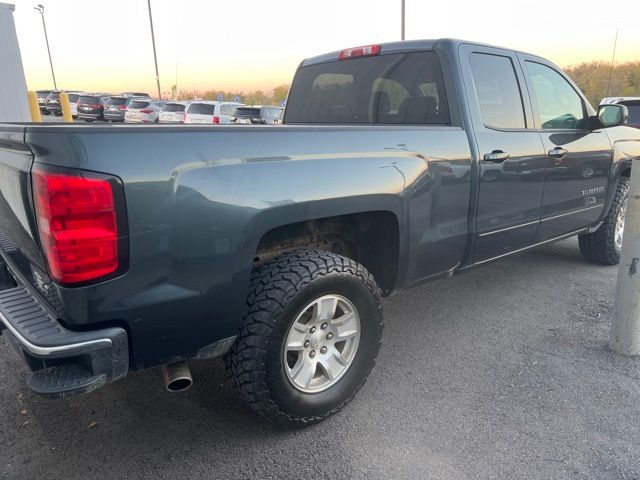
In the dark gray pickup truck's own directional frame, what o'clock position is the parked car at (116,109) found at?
The parked car is roughly at 10 o'clock from the dark gray pickup truck.

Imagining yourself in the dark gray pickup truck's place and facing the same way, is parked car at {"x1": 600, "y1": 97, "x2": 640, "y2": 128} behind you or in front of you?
in front

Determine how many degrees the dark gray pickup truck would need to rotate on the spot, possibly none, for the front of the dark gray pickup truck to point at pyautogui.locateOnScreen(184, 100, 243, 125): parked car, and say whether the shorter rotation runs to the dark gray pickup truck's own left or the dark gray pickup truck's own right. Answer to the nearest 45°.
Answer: approximately 45° to the dark gray pickup truck's own left

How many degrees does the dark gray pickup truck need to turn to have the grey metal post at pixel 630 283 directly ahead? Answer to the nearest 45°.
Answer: approximately 45° to its right

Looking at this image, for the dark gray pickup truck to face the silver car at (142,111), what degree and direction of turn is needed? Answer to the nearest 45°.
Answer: approximately 45° to its left

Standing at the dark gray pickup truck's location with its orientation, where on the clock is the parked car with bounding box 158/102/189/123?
The parked car is roughly at 10 o'clock from the dark gray pickup truck.

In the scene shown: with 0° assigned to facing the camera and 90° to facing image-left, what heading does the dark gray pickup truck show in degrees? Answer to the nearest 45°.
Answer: approximately 225°

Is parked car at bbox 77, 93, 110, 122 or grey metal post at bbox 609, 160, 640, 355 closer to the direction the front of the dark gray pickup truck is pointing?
the grey metal post

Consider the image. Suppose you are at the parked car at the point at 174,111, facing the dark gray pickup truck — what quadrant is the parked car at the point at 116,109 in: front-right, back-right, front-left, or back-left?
back-right

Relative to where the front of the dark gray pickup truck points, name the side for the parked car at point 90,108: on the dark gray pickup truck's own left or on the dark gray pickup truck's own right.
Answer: on the dark gray pickup truck's own left
